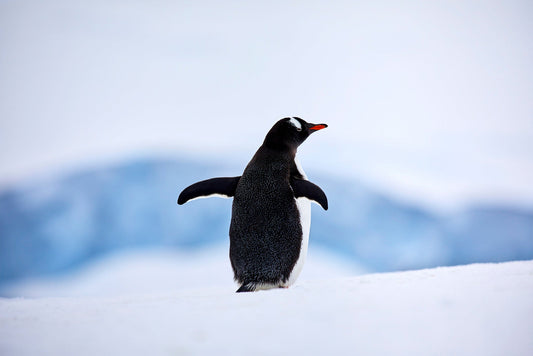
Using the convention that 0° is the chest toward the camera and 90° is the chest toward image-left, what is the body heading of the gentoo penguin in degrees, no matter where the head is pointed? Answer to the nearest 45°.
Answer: approximately 225°
